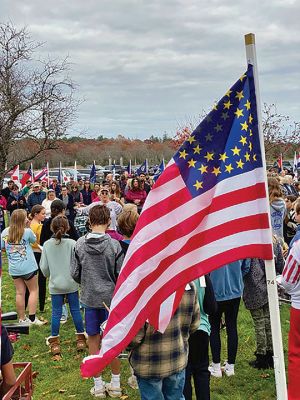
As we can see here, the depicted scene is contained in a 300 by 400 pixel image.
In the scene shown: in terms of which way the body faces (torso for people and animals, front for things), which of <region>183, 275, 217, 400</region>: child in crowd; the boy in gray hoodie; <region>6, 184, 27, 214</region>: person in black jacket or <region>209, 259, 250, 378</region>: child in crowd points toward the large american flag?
the person in black jacket

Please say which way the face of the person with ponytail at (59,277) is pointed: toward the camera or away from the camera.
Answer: away from the camera

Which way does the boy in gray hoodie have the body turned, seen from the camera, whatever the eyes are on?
away from the camera

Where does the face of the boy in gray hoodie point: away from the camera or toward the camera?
away from the camera

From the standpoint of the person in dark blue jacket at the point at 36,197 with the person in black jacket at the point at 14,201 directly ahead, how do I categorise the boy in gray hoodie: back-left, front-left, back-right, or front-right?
back-left

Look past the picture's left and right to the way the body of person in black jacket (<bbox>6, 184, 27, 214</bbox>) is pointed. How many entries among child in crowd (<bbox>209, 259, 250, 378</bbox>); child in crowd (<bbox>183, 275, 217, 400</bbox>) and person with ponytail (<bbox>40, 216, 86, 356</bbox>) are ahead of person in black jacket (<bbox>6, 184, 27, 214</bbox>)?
3

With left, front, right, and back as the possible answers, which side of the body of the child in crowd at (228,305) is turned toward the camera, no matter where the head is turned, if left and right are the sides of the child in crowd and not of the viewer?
back

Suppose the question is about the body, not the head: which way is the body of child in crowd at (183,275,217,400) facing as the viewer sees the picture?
away from the camera

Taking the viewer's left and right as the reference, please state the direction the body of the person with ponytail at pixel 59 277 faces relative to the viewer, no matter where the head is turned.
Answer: facing away from the viewer

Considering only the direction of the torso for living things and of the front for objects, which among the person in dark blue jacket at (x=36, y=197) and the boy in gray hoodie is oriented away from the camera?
the boy in gray hoodie
